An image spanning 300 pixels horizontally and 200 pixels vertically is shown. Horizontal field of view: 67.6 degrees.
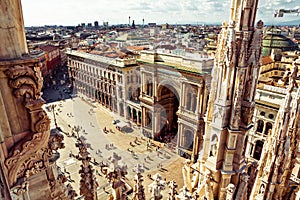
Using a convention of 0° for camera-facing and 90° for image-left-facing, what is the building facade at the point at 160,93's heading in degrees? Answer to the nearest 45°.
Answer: approximately 45°
